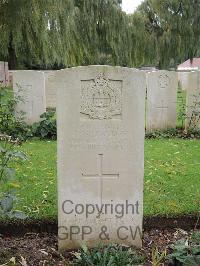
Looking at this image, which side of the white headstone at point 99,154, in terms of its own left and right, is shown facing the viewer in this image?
front

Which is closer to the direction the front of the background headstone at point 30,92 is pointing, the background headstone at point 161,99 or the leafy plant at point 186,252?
the leafy plant

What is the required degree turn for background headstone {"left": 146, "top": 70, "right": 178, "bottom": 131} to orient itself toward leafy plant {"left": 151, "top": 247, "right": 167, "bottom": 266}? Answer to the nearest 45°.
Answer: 0° — it already faces it

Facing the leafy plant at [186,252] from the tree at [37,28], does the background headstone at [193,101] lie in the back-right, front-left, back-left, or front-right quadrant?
front-left

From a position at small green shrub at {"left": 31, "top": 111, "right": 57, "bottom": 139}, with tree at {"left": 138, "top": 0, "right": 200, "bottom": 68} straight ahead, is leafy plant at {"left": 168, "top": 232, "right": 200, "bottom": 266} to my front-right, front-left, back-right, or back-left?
back-right

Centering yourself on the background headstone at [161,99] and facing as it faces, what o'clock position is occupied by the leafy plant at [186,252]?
The leafy plant is roughly at 12 o'clock from the background headstone.

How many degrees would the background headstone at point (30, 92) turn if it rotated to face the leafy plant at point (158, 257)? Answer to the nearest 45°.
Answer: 0° — it already faces it

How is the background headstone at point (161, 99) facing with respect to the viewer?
toward the camera

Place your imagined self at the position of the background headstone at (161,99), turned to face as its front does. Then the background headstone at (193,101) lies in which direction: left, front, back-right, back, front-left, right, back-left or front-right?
left

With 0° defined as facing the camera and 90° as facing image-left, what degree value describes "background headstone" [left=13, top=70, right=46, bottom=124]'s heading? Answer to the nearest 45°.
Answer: approximately 0°

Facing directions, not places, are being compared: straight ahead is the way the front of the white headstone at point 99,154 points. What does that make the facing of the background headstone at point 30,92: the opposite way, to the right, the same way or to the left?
the same way

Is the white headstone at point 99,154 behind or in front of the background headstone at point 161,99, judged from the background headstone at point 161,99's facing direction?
in front

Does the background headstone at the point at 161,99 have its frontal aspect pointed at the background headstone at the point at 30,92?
no

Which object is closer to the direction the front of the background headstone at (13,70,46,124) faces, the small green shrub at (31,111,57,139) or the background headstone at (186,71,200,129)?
the small green shrub

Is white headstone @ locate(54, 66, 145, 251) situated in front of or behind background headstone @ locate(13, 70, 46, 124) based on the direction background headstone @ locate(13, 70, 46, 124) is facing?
in front

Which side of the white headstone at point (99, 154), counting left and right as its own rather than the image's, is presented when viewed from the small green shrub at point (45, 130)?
back

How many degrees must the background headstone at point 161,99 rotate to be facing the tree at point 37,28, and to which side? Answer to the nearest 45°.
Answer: approximately 135° to its right

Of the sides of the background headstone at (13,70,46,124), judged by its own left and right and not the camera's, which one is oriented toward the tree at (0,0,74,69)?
back
